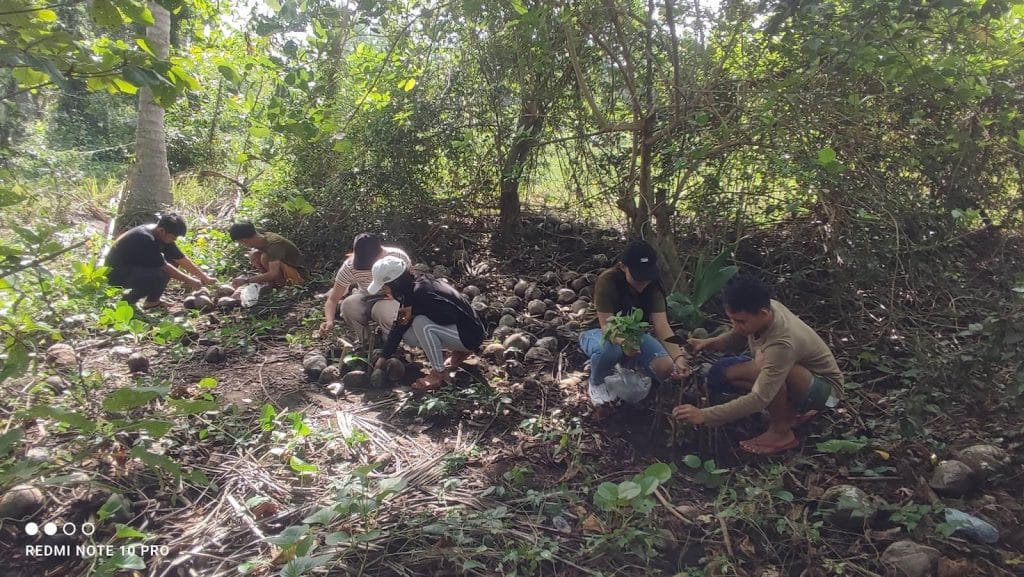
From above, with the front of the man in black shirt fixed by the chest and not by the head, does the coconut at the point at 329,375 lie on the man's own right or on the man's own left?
on the man's own right

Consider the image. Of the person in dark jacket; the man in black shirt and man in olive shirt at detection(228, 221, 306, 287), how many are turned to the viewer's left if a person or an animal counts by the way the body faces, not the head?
2

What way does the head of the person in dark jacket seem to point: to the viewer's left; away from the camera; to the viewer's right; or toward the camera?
to the viewer's left

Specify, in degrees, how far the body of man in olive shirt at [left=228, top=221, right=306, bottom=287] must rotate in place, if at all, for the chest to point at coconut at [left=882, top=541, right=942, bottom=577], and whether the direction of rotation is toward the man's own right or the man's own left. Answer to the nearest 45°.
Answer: approximately 135° to the man's own left

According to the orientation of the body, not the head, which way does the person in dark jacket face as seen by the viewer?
to the viewer's left

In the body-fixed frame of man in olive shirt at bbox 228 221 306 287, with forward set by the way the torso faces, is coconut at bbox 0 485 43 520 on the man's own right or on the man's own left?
on the man's own left

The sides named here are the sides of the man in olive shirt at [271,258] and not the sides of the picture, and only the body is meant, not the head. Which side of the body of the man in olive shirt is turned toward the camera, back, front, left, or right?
left

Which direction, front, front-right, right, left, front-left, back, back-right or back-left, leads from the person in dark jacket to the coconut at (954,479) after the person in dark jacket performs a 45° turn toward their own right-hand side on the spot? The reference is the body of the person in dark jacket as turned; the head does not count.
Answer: back

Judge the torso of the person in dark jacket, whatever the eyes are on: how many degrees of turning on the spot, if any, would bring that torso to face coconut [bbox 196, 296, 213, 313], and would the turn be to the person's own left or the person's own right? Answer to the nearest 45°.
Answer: approximately 45° to the person's own right

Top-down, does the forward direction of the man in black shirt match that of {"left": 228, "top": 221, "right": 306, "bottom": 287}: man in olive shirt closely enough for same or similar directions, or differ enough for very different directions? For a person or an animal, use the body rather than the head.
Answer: very different directions

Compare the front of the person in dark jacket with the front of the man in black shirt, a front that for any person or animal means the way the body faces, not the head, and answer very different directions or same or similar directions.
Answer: very different directions

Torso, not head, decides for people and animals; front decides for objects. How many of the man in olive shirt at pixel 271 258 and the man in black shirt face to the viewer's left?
1

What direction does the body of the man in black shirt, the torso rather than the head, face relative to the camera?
to the viewer's right
